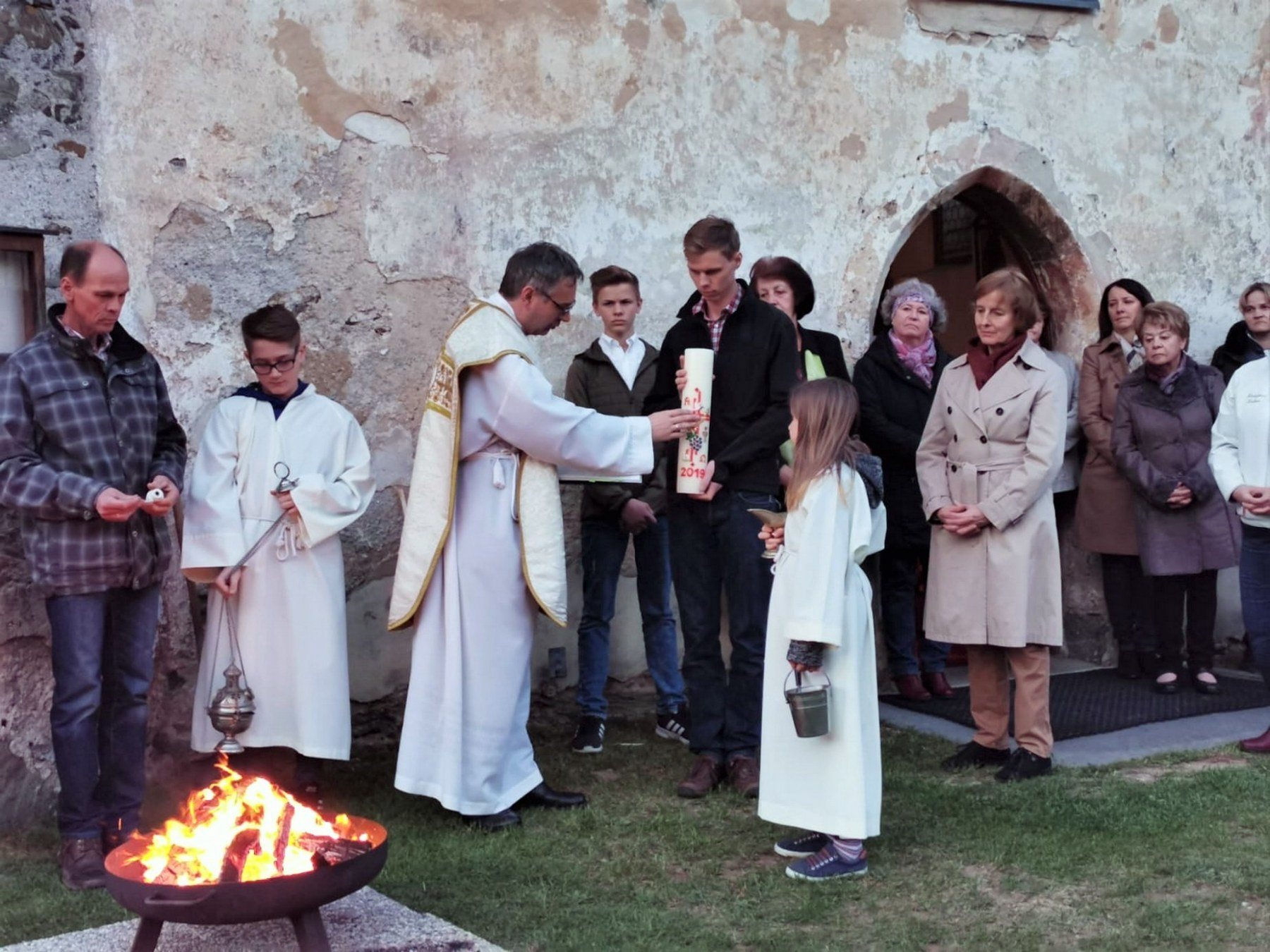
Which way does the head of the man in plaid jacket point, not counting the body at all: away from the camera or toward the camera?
toward the camera

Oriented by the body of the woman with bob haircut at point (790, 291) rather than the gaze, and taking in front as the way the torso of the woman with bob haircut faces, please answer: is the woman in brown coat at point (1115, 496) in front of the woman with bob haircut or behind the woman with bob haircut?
behind

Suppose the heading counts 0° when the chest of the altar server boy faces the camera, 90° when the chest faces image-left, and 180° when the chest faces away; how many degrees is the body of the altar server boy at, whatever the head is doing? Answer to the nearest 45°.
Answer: approximately 0°

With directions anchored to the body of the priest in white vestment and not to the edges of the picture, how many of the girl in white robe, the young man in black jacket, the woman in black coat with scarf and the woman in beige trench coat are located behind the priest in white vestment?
0

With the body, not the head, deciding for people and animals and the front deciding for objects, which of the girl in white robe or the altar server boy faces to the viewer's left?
the girl in white robe

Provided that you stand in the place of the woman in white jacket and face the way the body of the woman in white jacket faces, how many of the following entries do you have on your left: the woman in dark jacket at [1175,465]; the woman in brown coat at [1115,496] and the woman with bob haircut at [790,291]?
0

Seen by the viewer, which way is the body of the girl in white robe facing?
to the viewer's left

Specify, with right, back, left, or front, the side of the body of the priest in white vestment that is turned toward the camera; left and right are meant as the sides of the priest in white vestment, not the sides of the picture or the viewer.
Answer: right

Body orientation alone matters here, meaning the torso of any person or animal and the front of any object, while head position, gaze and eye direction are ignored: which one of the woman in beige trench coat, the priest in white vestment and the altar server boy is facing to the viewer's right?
the priest in white vestment

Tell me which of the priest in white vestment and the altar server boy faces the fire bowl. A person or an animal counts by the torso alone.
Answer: the altar server boy

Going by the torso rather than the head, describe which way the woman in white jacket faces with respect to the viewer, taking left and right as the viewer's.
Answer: facing the viewer and to the left of the viewer

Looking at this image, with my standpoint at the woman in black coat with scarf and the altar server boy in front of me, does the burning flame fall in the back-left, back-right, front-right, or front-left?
front-left

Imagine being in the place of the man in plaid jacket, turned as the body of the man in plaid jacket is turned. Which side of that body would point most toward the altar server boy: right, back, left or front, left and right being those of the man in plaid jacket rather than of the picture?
left

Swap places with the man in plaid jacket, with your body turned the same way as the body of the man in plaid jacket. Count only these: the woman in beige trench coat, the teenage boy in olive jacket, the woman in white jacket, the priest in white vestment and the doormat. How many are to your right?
0

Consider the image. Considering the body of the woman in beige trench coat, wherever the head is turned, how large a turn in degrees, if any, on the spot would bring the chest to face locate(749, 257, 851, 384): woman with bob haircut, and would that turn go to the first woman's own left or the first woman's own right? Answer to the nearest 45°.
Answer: approximately 90° to the first woman's own right

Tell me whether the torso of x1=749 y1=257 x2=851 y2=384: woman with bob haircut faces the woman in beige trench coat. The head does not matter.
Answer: no

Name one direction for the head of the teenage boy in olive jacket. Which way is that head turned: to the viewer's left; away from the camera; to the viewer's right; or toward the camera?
toward the camera
